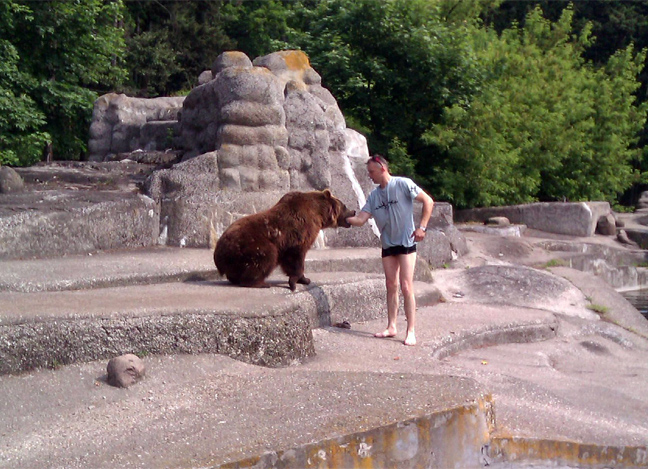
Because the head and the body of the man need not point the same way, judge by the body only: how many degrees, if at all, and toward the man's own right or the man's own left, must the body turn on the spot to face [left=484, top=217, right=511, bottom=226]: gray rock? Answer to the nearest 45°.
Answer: approximately 135° to the man's own right

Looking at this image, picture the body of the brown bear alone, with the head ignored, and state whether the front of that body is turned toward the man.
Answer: yes

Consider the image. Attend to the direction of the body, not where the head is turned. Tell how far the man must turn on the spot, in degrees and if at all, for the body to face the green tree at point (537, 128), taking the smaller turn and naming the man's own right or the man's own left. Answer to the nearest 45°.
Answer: approximately 135° to the man's own right

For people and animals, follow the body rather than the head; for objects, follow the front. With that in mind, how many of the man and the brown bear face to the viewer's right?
1

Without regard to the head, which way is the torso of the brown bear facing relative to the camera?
to the viewer's right

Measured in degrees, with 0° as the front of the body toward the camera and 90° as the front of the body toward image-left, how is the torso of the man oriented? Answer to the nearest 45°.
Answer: approximately 45°

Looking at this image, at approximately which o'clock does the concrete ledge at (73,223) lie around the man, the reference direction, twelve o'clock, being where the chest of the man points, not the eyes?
The concrete ledge is roughly at 2 o'clock from the man.

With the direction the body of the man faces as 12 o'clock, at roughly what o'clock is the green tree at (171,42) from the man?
The green tree is roughly at 4 o'clock from the man.

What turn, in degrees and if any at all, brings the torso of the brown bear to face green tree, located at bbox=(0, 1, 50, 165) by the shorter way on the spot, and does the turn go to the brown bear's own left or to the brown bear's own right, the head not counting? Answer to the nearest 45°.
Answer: approximately 135° to the brown bear's own left
